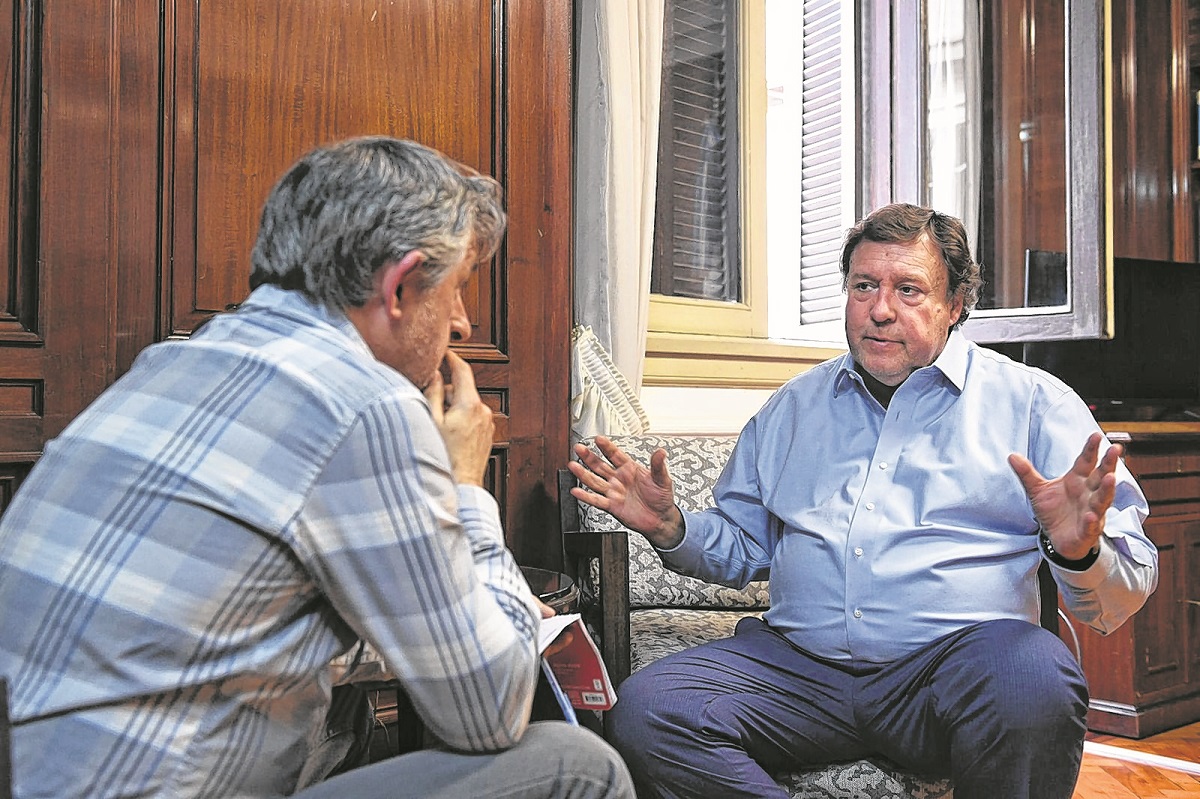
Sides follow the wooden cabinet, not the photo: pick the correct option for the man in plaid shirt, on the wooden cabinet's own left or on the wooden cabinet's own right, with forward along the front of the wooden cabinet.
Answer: on the wooden cabinet's own right

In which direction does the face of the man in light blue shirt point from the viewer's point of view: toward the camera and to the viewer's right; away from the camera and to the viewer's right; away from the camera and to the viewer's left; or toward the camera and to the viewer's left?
toward the camera and to the viewer's left

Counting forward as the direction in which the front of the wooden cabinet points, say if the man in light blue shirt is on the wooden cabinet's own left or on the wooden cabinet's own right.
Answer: on the wooden cabinet's own right

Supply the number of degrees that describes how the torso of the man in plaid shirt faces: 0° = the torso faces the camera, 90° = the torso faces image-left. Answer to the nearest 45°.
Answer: approximately 225°

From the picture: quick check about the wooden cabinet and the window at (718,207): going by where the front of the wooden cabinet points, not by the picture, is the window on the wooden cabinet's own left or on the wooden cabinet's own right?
on the wooden cabinet's own right

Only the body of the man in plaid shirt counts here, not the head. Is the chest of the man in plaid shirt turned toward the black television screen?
yes

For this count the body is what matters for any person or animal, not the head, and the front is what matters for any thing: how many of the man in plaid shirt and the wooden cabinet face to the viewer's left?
0

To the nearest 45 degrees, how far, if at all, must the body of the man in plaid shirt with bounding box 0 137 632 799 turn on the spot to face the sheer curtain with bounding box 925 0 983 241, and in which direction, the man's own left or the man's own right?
0° — they already face it

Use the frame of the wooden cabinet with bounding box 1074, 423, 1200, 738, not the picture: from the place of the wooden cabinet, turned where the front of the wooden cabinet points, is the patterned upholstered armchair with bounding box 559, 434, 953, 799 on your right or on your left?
on your right

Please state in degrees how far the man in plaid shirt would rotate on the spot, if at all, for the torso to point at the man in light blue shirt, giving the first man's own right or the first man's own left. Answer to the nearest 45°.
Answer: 0° — they already face them

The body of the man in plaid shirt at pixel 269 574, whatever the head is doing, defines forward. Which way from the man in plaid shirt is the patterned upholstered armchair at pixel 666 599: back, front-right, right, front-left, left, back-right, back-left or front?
front

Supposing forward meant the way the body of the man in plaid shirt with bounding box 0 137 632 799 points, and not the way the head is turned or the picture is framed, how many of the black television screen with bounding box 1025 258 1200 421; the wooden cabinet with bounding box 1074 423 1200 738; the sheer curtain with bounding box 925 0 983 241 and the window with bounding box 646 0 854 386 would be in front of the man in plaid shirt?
4

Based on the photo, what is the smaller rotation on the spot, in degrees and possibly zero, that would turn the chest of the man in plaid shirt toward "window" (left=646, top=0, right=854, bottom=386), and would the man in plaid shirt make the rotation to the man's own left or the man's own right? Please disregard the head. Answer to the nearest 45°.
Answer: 0° — they already face it

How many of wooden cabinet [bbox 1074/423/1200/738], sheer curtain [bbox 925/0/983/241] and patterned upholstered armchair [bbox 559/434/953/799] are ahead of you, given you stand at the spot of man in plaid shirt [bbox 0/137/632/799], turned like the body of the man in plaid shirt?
3
